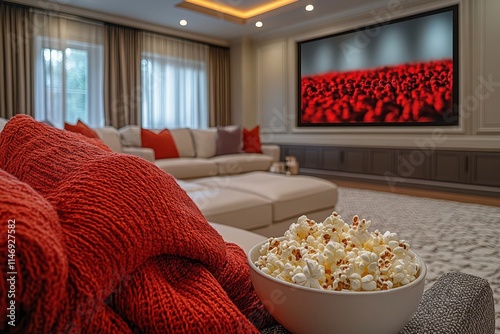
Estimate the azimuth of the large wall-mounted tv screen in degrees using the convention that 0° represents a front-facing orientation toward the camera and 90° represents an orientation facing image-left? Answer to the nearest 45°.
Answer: approximately 45°

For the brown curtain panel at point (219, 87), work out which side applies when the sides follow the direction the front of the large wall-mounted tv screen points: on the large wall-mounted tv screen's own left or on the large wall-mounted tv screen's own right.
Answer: on the large wall-mounted tv screen's own right

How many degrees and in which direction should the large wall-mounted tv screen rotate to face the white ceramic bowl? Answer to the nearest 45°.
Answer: approximately 45° to its left

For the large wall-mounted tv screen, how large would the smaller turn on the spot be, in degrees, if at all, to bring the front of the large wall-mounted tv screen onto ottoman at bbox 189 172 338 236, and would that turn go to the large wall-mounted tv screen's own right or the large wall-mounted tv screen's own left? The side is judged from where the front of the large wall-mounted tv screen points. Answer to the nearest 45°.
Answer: approximately 45° to the large wall-mounted tv screen's own left

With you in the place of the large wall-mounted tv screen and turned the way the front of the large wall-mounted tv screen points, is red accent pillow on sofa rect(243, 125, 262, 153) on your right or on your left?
on your right

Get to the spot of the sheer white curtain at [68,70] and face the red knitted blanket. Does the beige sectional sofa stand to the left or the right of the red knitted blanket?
left

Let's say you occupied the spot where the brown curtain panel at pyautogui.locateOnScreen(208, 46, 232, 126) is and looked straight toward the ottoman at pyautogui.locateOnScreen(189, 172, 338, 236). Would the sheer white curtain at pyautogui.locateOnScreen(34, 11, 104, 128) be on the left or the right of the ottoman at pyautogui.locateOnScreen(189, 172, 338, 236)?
right

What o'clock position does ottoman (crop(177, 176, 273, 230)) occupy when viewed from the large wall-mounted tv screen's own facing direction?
The ottoman is roughly at 11 o'clock from the large wall-mounted tv screen.
